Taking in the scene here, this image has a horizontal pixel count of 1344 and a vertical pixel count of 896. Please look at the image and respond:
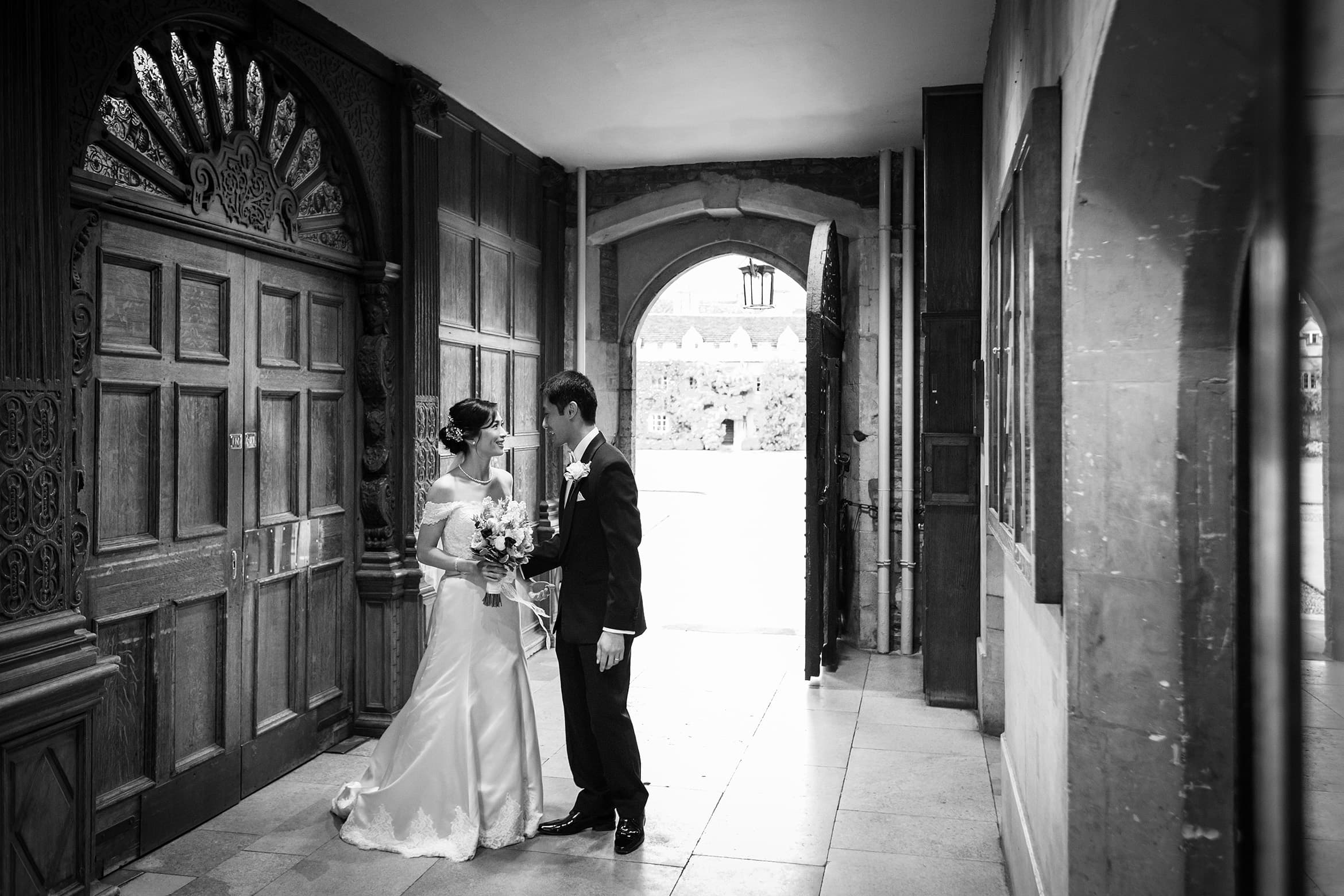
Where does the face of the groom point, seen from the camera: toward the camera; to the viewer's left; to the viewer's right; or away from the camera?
to the viewer's left

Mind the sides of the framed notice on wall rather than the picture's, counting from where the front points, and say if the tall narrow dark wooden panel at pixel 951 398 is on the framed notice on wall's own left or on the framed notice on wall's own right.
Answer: on the framed notice on wall's own right

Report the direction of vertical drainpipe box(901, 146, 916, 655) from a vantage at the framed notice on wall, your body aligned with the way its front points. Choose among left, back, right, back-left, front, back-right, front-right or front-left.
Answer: right

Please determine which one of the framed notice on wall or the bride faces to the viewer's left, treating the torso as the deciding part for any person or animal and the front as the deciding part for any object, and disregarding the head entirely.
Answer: the framed notice on wall

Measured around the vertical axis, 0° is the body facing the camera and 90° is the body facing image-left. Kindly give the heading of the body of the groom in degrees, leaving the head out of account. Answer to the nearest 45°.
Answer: approximately 90°

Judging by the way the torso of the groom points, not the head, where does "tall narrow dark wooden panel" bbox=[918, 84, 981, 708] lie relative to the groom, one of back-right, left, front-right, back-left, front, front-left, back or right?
back-right

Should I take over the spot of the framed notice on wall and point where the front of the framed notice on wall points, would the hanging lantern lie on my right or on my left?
on my right

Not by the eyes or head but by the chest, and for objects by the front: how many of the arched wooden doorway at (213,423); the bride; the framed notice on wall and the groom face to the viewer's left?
2

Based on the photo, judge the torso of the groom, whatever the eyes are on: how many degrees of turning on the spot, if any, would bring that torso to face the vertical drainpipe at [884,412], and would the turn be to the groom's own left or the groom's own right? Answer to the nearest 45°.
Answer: approximately 135° to the groom's own right

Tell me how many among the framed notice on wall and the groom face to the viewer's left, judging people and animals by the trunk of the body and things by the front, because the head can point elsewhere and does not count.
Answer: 2

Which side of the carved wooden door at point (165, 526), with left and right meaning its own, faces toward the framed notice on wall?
front

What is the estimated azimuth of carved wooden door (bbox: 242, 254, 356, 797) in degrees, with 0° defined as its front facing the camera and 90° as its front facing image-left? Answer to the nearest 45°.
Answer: approximately 315°

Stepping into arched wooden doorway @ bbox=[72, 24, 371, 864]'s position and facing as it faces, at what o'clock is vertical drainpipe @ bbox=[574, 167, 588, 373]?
The vertical drainpipe is roughly at 9 o'clock from the arched wooden doorway.

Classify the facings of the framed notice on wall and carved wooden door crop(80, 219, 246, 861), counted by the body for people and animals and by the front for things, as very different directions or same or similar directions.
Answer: very different directions

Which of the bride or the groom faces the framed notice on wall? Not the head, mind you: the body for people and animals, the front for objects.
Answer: the bride

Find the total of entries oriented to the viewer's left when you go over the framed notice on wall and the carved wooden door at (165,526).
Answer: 1
